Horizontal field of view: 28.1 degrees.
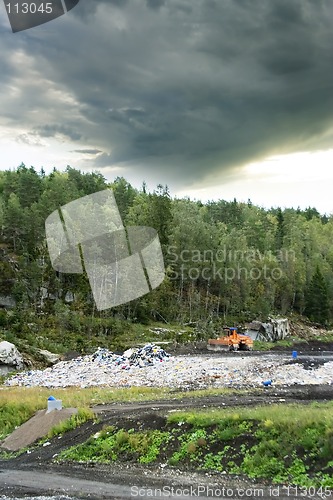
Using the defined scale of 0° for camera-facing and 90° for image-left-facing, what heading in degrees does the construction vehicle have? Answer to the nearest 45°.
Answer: approximately 45°

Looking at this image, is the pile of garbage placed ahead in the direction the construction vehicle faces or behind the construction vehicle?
ahead
